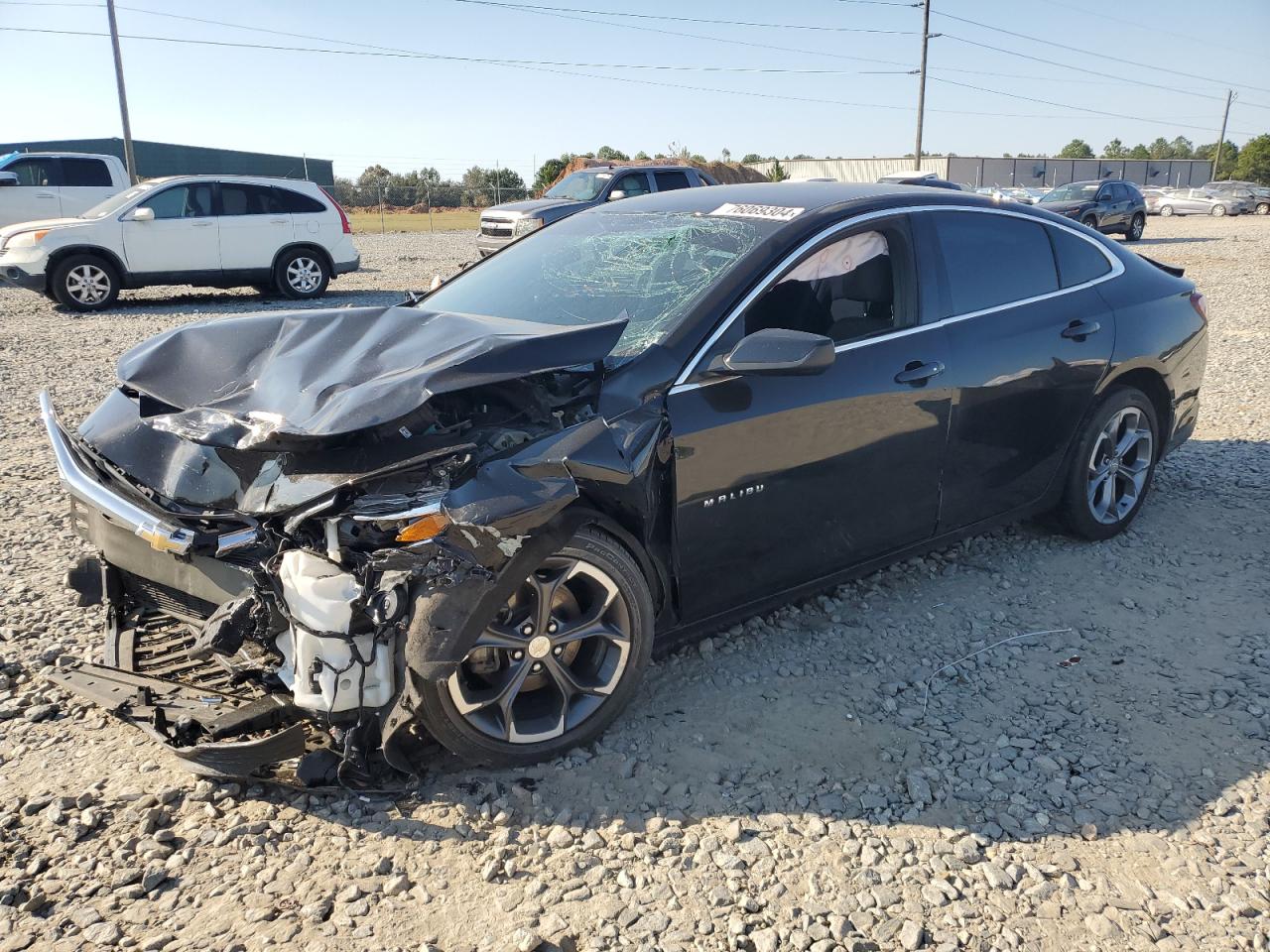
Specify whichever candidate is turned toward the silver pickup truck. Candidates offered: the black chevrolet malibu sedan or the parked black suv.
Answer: the parked black suv

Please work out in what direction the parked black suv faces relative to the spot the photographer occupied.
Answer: facing the viewer and to the left of the viewer

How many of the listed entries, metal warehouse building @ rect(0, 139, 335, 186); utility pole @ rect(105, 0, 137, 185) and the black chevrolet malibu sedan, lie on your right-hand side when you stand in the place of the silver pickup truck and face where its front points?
2

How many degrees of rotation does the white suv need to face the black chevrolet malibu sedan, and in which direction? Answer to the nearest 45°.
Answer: approximately 90° to its left

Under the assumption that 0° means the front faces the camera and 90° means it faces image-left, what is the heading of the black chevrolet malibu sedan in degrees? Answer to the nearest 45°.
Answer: approximately 45°

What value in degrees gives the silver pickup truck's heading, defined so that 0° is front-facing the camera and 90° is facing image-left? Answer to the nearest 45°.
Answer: approximately 45°

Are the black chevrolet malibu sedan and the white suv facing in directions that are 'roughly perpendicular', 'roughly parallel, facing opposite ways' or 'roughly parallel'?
roughly parallel

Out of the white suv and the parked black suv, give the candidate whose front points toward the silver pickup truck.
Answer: the parked black suv

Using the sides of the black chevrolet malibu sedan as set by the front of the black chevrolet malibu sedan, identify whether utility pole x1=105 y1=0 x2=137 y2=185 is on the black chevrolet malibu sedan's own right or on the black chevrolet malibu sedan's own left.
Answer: on the black chevrolet malibu sedan's own right

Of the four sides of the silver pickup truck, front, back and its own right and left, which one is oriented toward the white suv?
front

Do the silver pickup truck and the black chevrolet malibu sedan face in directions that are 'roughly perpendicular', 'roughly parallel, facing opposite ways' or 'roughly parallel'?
roughly parallel

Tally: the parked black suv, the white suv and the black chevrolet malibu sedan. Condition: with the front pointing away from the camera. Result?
0

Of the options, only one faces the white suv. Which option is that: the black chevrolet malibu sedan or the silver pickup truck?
the silver pickup truck

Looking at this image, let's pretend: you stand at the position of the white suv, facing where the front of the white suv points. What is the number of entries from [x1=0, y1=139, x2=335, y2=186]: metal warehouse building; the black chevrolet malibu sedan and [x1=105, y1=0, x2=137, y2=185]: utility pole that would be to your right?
2

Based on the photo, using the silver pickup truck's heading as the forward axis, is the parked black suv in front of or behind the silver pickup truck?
behind

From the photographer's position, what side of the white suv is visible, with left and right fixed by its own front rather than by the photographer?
left

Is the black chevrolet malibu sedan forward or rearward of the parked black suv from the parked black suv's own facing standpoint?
forward

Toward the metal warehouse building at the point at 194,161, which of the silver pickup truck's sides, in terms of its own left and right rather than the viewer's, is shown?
right

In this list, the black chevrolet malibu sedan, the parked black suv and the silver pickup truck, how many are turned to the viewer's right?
0
